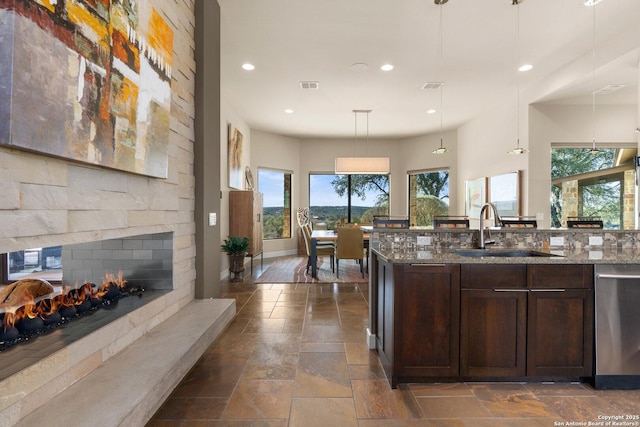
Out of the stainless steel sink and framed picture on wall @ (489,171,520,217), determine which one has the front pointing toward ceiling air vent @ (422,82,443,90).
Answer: the framed picture on wall

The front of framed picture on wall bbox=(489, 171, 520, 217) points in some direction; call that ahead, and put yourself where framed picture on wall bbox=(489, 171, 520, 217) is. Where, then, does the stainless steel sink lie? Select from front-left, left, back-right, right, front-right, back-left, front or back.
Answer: front-left

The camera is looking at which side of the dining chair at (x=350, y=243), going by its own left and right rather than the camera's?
back

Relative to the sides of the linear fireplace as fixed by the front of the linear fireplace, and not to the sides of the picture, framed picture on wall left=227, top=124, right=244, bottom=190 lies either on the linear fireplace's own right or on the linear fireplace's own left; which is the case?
on the linear fireplace's own left

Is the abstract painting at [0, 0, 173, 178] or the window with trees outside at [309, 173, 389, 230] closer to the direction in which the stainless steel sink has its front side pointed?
the abstract painting

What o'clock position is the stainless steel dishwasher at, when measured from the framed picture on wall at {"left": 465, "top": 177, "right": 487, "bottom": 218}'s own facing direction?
The stainless steel dishwasher is roughly at 10 o'clock from the framed picture on wall.

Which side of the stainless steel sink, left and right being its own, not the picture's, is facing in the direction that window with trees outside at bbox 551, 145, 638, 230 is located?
back

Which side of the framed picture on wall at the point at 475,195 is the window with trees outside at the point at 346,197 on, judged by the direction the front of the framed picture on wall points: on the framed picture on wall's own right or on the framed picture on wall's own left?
on the framed picture on wall's own right

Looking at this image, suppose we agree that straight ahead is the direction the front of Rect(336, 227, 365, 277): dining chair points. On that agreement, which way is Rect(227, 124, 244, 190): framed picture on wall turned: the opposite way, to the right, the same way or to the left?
to the right

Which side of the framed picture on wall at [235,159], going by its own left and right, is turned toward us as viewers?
right
